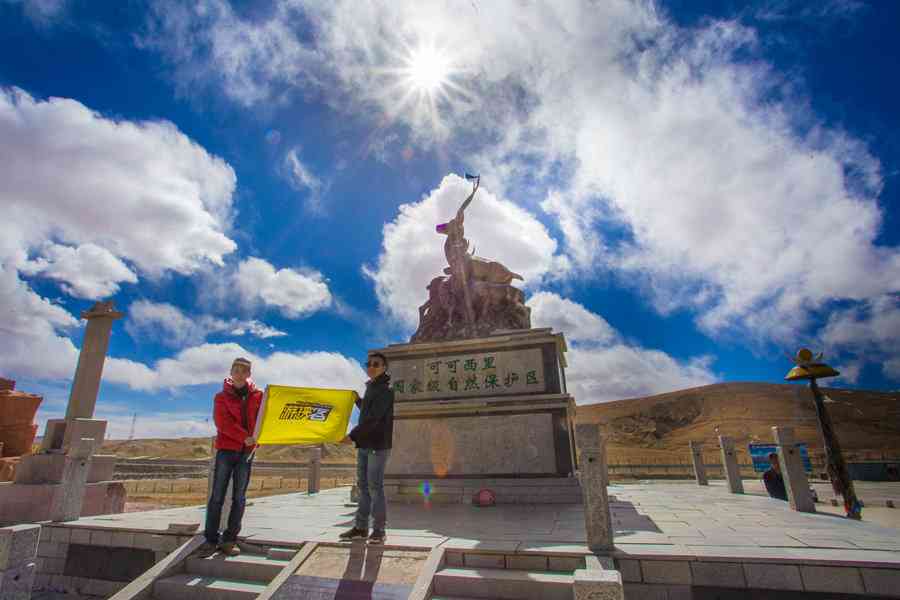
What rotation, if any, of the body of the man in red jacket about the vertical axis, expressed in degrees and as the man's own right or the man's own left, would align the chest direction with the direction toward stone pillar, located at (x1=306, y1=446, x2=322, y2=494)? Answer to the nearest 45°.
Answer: approximately 180°

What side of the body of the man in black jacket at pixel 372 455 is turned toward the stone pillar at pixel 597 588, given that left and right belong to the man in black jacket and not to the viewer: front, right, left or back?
left

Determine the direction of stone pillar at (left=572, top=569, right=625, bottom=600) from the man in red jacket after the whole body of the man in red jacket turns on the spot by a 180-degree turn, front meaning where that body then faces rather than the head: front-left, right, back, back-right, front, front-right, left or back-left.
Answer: back-right

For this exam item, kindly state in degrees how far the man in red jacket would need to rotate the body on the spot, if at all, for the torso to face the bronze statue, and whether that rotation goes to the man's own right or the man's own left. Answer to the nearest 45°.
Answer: approximately 135° to the man's own left

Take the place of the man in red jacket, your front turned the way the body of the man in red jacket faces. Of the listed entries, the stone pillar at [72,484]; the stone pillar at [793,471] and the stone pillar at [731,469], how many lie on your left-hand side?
2

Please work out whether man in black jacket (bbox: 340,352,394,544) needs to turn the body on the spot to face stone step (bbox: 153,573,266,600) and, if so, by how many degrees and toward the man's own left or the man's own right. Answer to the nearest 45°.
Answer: approximately 45° to the man's own right

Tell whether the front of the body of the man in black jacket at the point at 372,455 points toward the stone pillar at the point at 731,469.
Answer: no

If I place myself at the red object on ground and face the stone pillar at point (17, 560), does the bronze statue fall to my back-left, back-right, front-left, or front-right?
back-right

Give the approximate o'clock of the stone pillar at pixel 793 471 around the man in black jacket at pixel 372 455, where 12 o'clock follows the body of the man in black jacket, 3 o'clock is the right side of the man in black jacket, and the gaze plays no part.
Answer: The stone pillar is roughly at 7 o'clock from the man in black jacket.

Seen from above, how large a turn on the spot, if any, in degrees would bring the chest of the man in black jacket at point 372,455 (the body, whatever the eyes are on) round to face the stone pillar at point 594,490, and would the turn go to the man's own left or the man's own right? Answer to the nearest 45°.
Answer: approximately 135° to the man's own left

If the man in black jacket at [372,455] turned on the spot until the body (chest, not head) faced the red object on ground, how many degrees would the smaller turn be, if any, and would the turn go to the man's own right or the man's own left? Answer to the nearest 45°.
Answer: approximately 180°

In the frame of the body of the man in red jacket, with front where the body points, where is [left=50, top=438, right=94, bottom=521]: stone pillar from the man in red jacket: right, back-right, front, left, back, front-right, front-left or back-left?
back-right

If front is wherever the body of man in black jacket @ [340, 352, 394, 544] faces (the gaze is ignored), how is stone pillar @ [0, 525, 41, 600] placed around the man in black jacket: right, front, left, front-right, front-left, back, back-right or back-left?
front-right

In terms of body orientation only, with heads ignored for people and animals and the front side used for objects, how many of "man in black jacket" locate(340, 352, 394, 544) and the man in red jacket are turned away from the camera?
0

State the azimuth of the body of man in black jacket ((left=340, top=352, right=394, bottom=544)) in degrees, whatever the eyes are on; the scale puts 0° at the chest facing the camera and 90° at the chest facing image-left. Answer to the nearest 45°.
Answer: approximately 45°

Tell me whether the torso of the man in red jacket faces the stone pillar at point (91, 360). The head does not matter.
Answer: no

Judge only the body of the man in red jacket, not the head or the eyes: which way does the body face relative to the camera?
toward the camera

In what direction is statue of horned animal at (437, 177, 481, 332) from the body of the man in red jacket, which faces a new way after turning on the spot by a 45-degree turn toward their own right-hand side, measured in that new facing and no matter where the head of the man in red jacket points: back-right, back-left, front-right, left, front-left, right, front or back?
back

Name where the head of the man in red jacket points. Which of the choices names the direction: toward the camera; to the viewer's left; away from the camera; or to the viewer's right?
toward the camera
